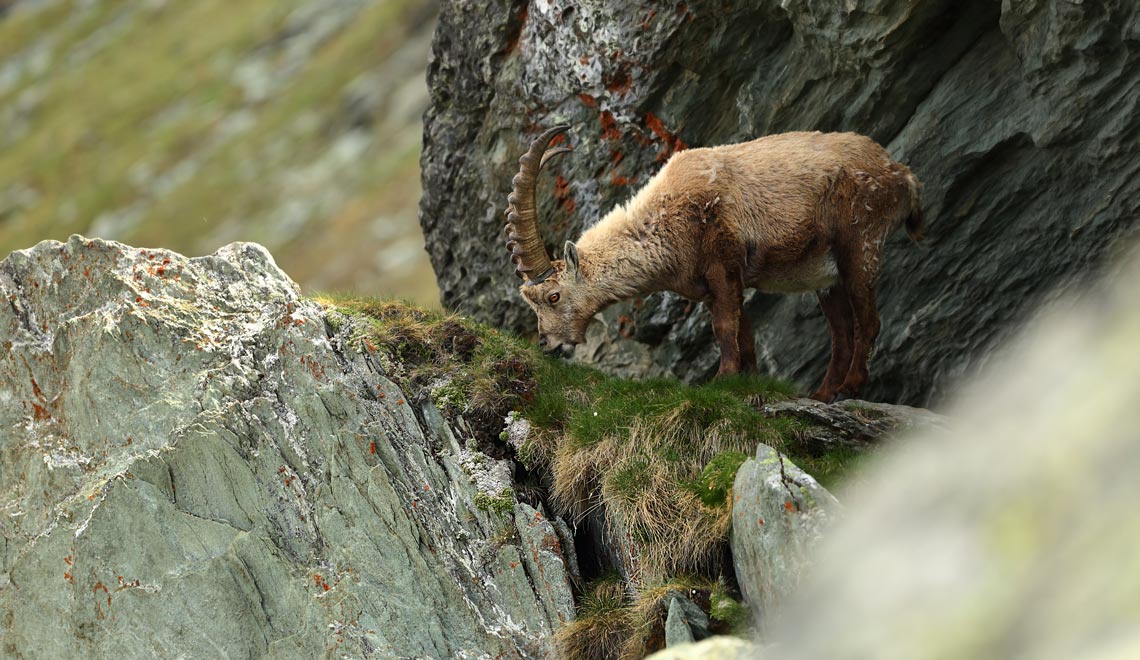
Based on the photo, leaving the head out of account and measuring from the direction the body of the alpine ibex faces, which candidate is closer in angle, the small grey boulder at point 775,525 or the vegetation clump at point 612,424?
the vegetation clump

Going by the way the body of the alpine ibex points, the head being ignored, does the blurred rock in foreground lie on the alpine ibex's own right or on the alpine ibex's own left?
on the alpine ibex's own left

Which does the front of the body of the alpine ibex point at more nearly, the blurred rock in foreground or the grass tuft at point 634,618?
the grass tuft

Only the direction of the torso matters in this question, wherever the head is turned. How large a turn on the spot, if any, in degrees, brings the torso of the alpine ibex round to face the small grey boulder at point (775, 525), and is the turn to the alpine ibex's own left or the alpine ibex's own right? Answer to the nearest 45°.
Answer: approximately 90° to the alpine ibex's own left

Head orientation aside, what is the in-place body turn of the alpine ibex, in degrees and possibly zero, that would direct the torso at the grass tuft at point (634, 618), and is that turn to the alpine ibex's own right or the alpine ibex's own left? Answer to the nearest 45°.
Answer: approximately 45° to the alpine ibex's own left

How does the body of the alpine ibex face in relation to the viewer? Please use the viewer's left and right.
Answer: facing to the left of the viewer
